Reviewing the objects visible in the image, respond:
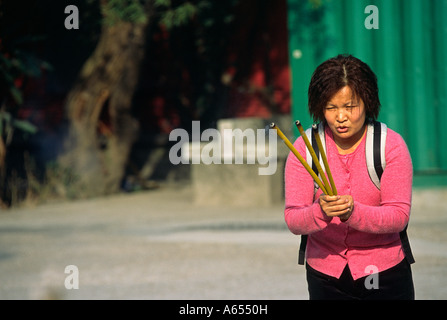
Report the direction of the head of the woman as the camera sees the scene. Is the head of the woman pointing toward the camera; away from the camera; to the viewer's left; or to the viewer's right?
toward the camera

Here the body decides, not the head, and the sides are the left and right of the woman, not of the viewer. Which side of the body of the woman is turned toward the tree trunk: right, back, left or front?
back

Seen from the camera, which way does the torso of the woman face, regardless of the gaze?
toward the camera
